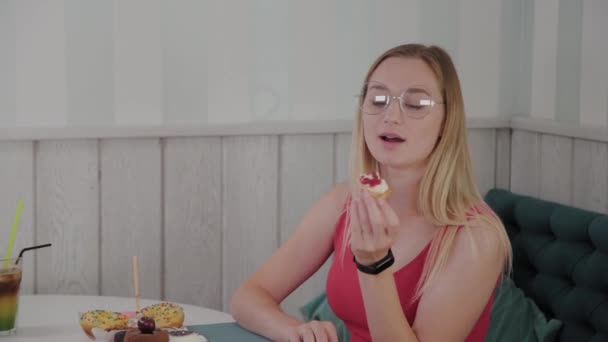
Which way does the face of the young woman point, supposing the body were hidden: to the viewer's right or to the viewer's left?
to the viewer's left

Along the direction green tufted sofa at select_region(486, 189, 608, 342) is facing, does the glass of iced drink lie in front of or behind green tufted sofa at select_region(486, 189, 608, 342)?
in front

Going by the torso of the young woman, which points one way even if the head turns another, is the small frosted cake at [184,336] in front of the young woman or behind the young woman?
in front

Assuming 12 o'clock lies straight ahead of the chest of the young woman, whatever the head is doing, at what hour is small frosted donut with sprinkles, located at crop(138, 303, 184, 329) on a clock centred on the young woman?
The small frosted donut with sprinkles is roughly at 1 o'clock from the young woman.

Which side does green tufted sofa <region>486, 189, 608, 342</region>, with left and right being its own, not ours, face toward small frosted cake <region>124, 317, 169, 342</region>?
front

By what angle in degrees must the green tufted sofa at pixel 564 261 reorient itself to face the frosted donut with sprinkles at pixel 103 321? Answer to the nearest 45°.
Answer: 0° — it already faces it

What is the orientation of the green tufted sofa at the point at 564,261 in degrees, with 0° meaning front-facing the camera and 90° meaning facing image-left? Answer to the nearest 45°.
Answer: approximately 45°

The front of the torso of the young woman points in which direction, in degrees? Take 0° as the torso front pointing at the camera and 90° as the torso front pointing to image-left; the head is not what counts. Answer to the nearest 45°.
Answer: approximately 45°
